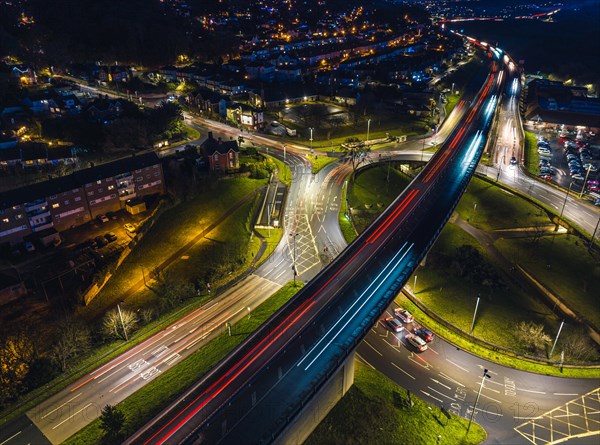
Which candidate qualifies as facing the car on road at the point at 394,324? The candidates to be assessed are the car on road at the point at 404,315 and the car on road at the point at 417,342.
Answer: the car on road at the point at 417,342

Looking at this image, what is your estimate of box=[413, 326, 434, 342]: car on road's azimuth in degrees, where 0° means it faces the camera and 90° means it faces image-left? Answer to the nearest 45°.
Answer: approximately 135°

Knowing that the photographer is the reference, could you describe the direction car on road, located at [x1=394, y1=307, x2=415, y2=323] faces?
facing away from the viewer and to the left of the viewer

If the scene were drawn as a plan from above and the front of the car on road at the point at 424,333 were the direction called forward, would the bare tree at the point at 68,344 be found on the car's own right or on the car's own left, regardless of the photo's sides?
on the car's own left

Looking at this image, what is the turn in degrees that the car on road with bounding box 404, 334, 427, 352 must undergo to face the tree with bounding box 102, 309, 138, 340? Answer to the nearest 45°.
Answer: approximately 45° to its left

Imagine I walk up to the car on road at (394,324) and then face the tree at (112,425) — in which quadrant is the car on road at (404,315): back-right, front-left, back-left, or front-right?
back-right

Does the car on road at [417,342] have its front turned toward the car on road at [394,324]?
yes
